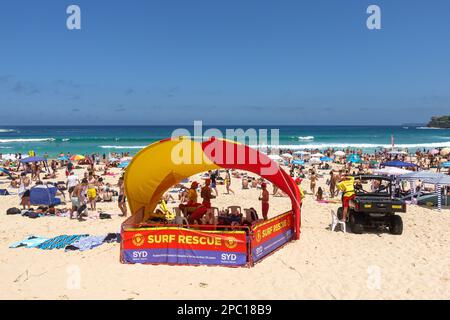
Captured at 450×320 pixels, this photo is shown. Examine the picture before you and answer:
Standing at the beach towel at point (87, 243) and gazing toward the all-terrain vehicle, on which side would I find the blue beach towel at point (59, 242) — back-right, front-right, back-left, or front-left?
back-left

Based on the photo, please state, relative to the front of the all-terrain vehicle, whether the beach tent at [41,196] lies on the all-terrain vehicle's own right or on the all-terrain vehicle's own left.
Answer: on the all-terrain vehicle's own left
